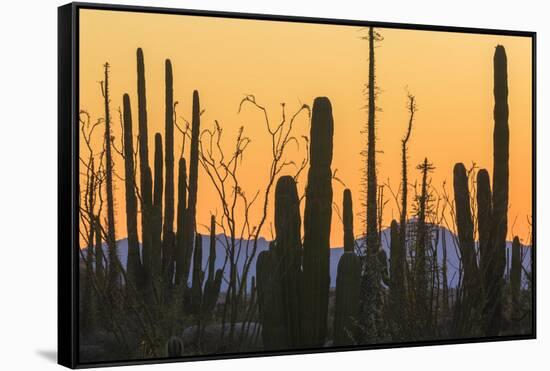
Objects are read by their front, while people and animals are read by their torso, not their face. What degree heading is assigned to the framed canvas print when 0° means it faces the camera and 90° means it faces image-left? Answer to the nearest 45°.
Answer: approximately 315°
